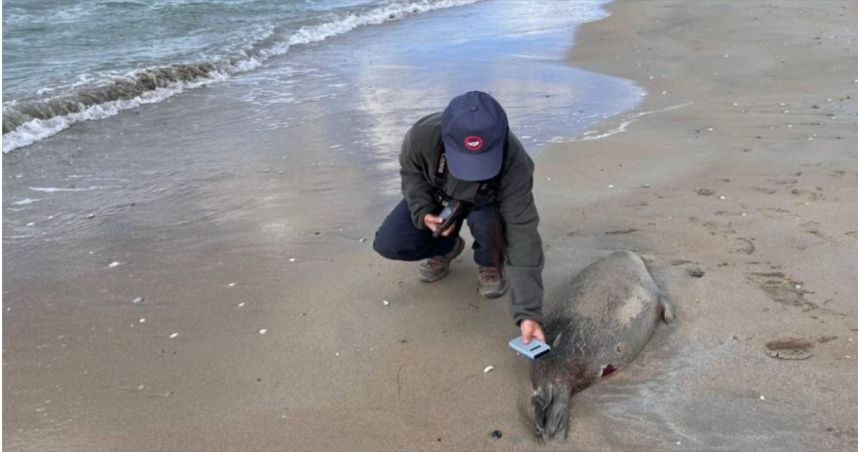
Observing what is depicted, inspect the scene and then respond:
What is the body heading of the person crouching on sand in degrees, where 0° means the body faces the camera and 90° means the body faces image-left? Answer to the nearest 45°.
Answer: approximately 0°
